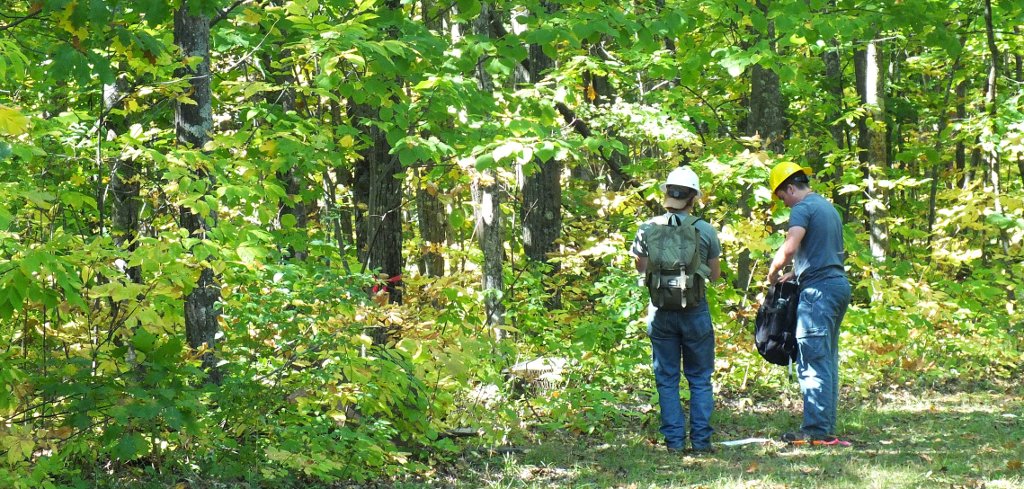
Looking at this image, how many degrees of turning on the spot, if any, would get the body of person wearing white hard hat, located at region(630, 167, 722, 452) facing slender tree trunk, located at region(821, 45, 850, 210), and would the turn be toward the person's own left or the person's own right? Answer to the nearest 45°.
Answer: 0° — they already face it

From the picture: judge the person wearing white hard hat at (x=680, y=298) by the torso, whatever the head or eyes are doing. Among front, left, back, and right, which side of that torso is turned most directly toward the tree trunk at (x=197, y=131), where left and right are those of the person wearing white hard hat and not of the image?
left

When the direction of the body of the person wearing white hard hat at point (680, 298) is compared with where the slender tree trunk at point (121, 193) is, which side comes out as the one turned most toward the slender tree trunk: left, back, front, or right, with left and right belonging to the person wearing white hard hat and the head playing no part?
left

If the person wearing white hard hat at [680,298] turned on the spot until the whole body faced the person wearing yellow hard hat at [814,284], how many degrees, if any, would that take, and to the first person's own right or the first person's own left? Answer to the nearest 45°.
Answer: approximately 90° to the first person's own right

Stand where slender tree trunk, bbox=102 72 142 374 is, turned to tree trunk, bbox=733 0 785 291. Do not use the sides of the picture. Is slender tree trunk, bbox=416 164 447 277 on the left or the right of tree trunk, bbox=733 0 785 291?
left

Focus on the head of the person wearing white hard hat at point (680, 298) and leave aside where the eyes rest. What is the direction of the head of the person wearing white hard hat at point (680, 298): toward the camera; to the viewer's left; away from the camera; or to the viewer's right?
away from the camera

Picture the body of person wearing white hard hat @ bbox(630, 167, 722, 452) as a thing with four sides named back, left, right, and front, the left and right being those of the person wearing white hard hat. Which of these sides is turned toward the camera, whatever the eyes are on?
back

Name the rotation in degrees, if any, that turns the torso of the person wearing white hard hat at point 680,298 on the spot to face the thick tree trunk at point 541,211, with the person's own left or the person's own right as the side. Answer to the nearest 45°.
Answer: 0° — they already face it
